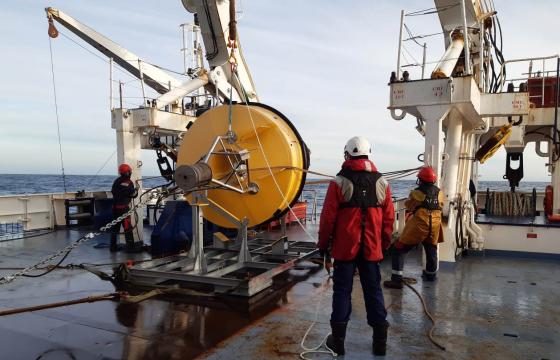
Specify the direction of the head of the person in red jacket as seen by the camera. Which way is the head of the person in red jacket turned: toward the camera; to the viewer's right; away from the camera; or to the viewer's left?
away from the camera

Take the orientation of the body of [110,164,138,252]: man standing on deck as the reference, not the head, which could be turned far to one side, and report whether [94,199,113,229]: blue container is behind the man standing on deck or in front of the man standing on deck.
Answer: behind

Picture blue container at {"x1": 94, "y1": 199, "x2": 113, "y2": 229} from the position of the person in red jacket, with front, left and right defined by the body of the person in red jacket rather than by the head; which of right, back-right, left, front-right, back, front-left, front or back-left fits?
front-left

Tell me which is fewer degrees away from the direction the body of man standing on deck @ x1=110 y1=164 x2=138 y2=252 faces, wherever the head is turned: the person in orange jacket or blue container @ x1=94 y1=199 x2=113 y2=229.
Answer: the person in orange jacket

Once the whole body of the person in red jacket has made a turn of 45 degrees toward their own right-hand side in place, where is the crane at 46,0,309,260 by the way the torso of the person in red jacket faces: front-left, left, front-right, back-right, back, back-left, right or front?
left

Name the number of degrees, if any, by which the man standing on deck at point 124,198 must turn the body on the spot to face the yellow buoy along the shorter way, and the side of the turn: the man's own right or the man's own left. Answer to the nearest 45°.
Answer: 0° — they already face it

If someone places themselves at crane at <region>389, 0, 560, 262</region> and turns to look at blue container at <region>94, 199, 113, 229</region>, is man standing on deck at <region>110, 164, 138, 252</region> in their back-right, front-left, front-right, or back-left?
front-left

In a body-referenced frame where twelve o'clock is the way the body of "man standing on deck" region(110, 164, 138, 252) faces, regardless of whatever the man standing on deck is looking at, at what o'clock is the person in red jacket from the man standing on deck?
The person in red jacket is roughly at 1 o'clock from the man standing on deck.

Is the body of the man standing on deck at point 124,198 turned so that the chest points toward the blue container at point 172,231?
yes

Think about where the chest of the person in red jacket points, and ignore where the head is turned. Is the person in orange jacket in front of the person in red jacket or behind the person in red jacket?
in front

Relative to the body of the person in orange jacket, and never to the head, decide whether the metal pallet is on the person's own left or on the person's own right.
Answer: on the person's own left

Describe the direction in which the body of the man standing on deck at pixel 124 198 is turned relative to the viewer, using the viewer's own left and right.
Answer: facing the viewer and to the right of the viewer

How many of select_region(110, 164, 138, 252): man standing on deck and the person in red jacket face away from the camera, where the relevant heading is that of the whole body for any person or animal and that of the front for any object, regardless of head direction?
1

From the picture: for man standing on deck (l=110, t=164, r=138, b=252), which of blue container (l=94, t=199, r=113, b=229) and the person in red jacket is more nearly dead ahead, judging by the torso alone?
the person in red jacket

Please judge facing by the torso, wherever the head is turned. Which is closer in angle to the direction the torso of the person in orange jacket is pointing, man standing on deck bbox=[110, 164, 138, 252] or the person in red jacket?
the man standing on deck

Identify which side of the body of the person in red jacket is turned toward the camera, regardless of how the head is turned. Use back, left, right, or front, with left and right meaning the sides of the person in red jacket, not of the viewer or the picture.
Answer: back

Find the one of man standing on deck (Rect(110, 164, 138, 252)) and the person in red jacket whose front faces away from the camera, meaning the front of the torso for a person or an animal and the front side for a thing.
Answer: the person in red jacket

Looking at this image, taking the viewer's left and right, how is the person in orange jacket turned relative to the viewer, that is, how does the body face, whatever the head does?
facing away from the viewer and to the left of the viewer
